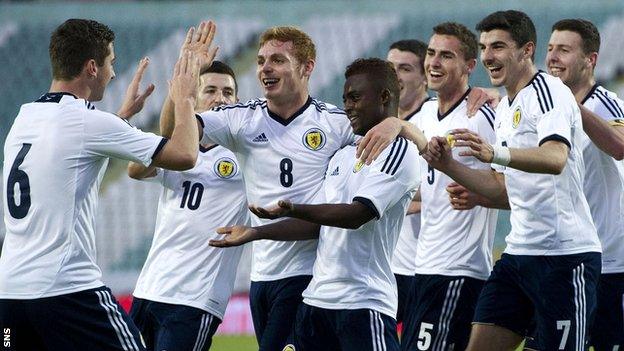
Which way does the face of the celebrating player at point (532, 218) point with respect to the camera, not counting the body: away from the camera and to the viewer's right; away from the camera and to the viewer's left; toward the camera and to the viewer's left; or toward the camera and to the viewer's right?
toward the camera and to the viewer's left

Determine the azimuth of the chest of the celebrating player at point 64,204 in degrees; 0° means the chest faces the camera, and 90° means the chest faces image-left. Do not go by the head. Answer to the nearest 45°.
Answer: approximately 225°

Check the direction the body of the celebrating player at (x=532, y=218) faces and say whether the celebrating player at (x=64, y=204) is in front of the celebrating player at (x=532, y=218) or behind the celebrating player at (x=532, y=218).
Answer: in front

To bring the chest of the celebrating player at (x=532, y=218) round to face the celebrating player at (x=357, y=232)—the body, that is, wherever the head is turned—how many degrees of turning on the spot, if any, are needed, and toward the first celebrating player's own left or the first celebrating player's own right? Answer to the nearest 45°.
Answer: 0° — they already face them

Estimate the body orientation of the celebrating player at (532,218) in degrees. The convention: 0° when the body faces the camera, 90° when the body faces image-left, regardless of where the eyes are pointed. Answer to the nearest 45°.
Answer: approximately 45°

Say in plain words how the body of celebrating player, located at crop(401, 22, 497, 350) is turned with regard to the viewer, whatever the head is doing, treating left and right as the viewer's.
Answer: facing the viewer and to the left of the viewer

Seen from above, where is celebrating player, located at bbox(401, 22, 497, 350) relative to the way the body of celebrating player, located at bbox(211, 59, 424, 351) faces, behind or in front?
behind

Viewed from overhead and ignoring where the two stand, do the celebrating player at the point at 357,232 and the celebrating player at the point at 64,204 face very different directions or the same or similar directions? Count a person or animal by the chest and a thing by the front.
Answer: very different directions

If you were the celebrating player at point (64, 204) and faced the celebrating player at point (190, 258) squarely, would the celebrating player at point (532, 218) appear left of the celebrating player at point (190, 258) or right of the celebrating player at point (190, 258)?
right

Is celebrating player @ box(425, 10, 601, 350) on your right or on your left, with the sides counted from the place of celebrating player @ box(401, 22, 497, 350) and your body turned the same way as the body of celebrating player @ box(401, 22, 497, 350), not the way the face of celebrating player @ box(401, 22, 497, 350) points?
on your left

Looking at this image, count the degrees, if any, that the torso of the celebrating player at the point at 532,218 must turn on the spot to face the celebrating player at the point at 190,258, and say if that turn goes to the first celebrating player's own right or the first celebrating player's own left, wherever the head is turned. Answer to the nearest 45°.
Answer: approximately 45° to the first celebrating player's own right
